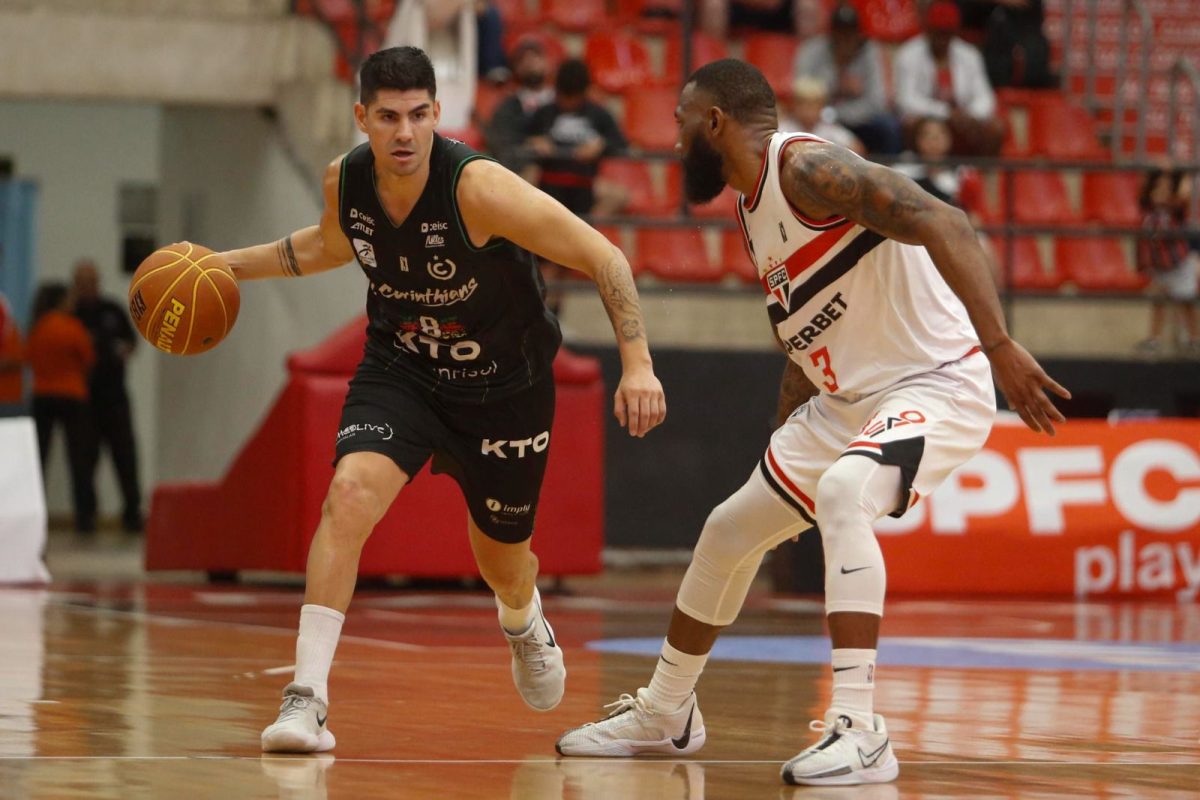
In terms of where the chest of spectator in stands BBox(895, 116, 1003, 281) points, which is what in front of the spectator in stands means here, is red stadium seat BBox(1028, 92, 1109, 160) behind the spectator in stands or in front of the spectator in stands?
behind

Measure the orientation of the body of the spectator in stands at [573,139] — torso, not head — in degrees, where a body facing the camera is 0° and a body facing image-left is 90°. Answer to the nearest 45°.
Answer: approximately 0°

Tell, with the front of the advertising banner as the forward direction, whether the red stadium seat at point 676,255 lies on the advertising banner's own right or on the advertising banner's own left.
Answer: on the advertising banner's own right

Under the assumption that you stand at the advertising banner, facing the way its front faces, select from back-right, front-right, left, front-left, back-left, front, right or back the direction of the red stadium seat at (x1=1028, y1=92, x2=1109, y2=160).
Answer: back

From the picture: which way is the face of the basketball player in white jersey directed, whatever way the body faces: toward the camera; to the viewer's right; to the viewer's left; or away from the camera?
to the viewer's left

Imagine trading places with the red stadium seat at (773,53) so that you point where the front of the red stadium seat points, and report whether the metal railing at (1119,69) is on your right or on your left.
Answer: on your left
